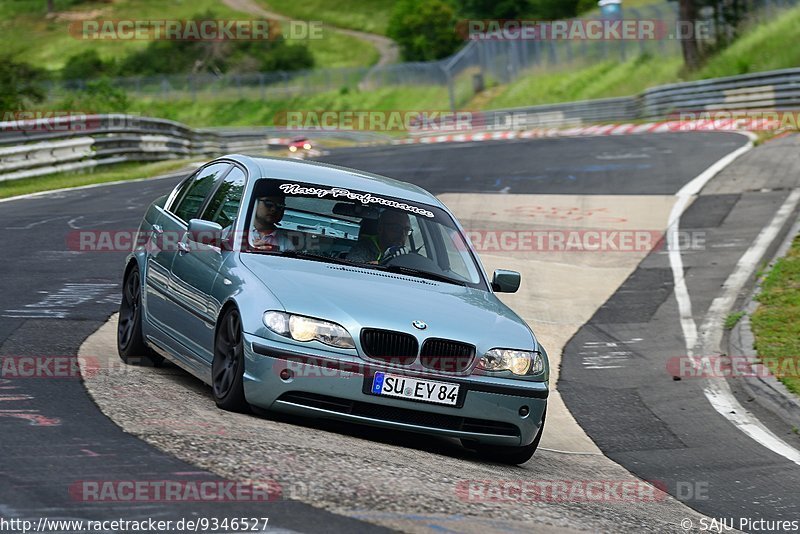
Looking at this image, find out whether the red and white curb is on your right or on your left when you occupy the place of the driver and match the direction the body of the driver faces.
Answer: on your left

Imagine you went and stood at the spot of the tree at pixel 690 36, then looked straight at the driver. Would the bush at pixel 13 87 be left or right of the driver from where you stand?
right

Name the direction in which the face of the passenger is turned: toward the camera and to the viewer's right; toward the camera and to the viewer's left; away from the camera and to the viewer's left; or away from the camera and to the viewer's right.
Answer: toward the camera and to the viewer's right

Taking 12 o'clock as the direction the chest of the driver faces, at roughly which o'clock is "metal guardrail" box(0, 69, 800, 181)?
The metal guardrail is roughly at 7 o'clock from the driver.

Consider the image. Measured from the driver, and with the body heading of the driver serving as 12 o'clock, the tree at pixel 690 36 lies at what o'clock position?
The tree is roughly at 8 o'clock from the driver.

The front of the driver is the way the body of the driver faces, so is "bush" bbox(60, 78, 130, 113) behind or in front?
behind

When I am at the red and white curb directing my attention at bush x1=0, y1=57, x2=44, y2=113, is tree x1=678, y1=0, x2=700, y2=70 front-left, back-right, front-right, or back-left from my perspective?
back-right
